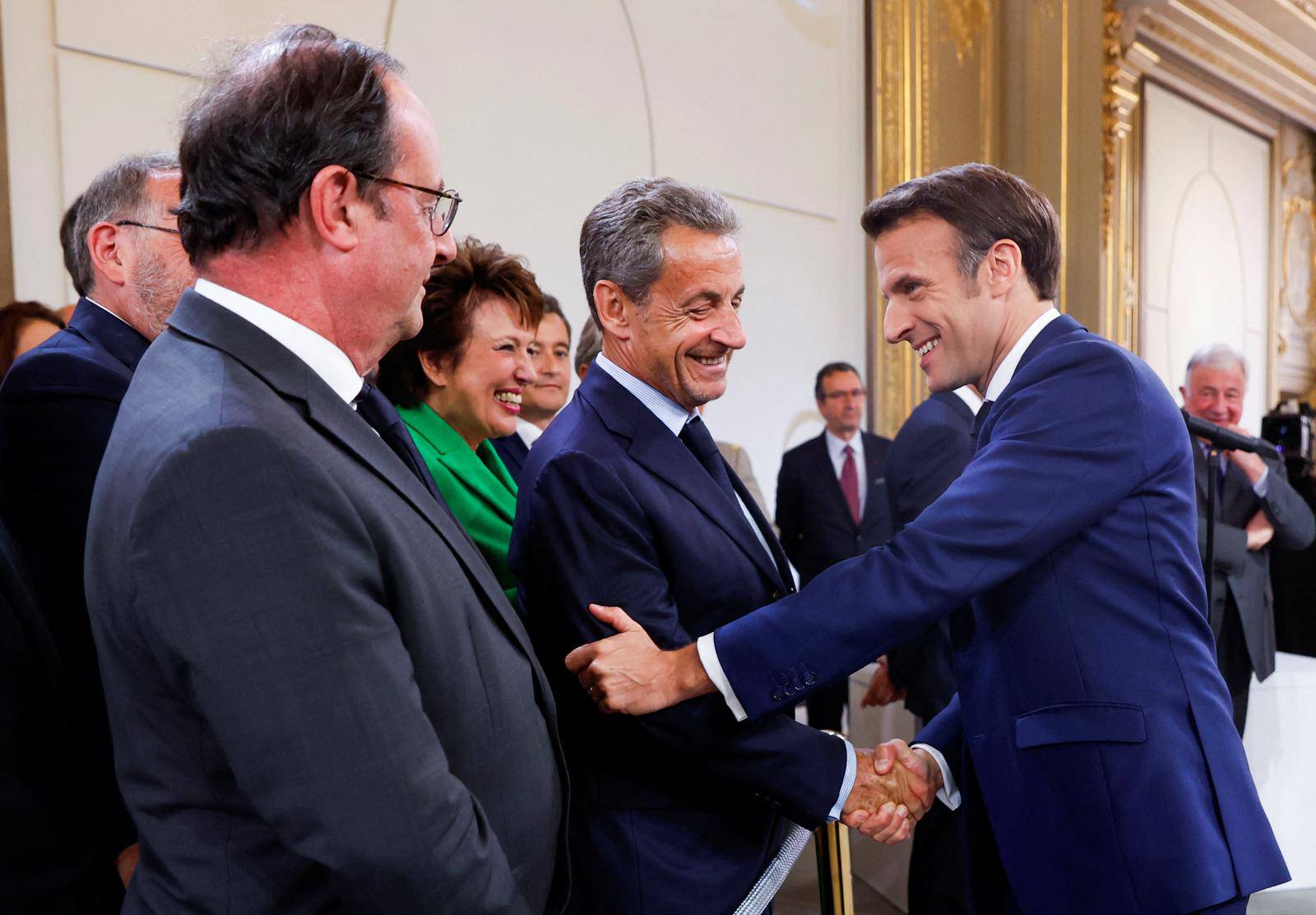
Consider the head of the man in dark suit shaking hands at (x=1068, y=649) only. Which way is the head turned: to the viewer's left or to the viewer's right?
to the viewer's left

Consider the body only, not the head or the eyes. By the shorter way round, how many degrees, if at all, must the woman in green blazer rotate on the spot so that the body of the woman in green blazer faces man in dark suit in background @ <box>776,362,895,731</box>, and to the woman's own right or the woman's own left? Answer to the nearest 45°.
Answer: approximately 90° to the woman's own left

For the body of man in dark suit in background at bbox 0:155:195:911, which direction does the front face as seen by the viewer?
to the viewer's right

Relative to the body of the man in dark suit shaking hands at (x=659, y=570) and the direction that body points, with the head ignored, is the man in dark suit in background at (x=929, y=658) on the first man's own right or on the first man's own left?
on the first man's own left

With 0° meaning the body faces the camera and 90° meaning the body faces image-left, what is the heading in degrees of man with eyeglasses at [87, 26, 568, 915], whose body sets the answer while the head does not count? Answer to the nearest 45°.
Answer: approximately 270°

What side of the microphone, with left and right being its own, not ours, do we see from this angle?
left

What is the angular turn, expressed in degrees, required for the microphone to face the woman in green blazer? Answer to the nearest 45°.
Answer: approximately 45° to its left

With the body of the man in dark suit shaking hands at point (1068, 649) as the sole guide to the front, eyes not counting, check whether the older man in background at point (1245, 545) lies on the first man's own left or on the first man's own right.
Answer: on the first man's own right

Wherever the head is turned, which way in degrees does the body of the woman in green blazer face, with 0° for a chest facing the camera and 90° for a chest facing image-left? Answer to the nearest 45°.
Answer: approximately 315°

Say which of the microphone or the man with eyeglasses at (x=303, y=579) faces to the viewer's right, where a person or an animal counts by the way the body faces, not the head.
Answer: the man with eyeglasses

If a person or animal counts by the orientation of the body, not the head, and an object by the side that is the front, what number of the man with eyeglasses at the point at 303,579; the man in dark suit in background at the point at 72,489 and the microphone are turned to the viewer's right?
2

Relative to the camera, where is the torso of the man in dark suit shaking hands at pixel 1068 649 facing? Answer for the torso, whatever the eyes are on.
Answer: to the viewer's left
